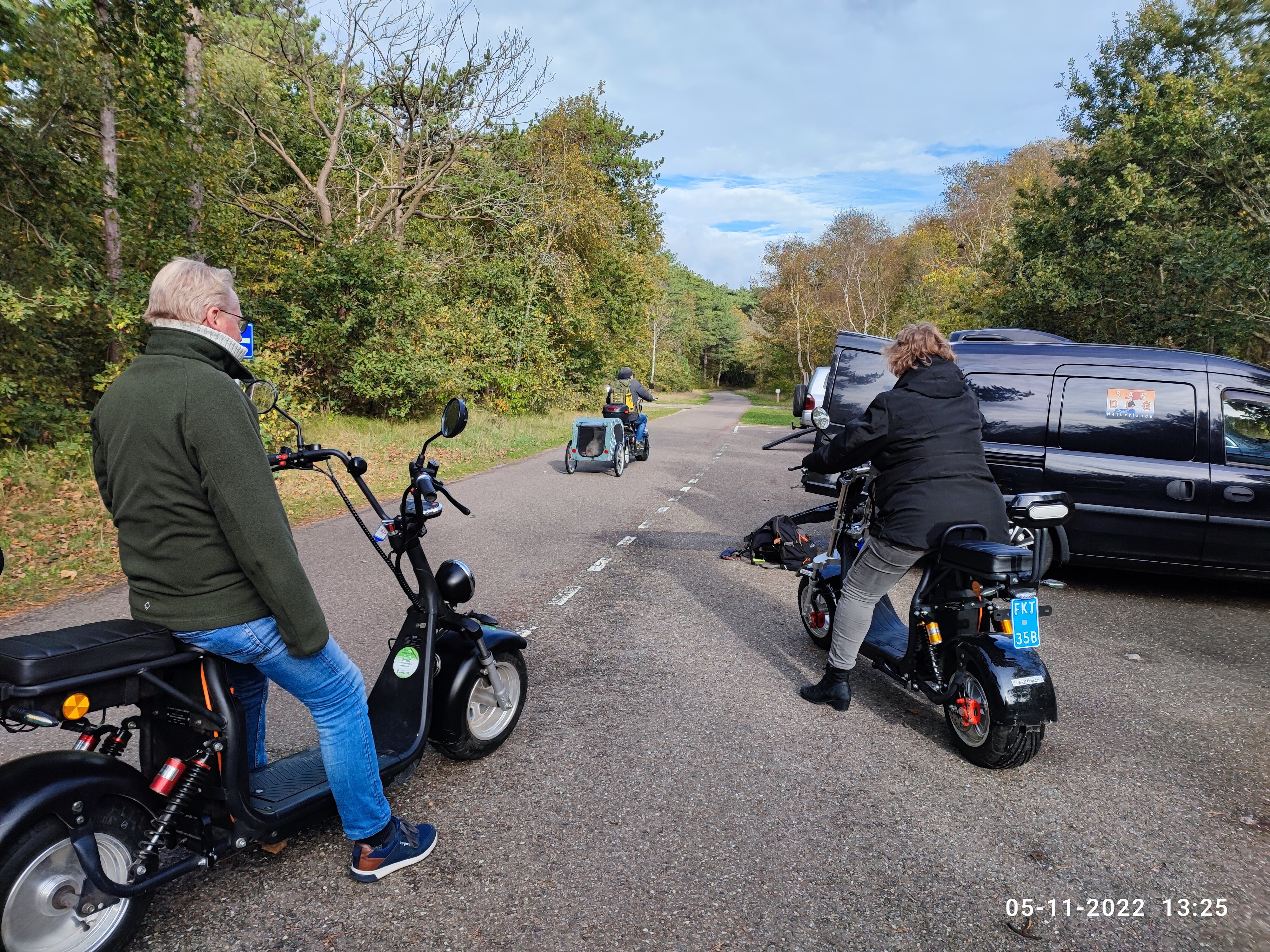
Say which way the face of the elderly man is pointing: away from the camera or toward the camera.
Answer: away from the camera

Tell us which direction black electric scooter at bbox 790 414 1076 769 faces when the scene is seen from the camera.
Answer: facing away from the viewer and to the left of the viewer

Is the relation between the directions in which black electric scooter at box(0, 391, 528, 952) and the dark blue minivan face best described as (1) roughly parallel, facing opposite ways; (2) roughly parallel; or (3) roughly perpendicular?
roughly perpendicular

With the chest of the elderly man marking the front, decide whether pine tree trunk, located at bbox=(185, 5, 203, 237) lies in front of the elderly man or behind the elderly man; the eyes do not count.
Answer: in front

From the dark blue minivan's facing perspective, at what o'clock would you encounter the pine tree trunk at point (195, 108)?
The pine tree trunk is roughly at 6 o'clock from the dark blue minivan.

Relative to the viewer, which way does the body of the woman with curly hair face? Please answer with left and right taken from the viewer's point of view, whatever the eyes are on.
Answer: facing away from the viewer and to the left of the viewer

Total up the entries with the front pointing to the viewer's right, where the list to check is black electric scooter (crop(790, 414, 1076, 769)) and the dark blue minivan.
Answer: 1

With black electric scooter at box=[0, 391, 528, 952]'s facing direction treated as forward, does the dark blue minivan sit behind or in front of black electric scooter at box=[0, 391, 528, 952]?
in front

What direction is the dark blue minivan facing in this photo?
to the viewer's right

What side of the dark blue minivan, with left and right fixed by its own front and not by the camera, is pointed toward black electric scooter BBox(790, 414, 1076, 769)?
right

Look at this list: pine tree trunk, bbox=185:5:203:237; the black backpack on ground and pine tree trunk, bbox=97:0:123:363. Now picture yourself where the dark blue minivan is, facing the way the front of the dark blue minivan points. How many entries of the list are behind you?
3

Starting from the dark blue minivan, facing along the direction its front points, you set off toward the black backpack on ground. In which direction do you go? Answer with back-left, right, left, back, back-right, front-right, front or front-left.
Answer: back

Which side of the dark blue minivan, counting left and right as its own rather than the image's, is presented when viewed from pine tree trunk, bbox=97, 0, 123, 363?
back

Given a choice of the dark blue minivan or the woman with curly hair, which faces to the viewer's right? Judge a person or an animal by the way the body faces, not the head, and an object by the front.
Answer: the dark blue minivan

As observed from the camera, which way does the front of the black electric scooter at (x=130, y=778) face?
facing away from the viewer and to the right of the viewer
